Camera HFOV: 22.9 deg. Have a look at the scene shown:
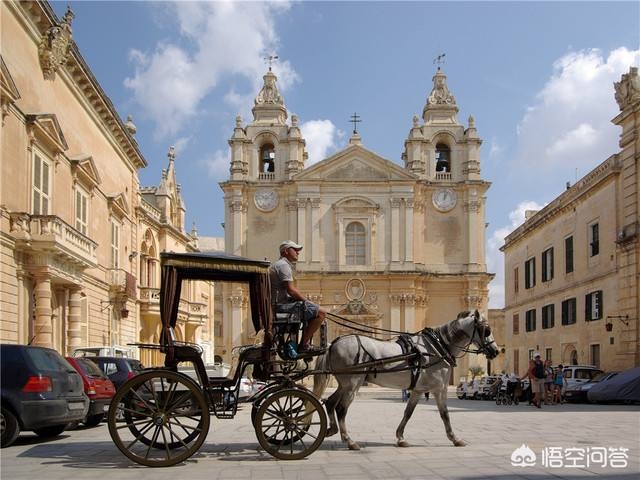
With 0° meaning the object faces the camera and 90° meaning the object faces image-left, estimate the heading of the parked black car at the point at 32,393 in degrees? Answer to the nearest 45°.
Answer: approximately 135°

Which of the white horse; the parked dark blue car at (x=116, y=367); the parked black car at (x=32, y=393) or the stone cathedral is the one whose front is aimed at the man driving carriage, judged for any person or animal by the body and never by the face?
the stone cathedral

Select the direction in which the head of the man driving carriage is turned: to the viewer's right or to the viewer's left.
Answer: to the viewer's right

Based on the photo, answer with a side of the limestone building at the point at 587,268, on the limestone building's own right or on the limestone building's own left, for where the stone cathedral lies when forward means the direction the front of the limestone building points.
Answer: on the limestone building's own right

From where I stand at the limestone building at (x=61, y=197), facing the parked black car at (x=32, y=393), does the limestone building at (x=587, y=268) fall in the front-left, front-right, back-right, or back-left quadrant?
back-left

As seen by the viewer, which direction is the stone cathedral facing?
toward the camera

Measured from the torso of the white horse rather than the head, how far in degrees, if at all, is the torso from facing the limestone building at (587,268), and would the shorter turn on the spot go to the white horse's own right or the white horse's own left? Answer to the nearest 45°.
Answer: approximately 90° to the white horse's own left

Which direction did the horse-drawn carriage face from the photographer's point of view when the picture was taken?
facing to the right of the viewer

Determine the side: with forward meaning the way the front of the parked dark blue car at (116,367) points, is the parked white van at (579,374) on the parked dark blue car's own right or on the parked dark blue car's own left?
on the parked dark blue car's own right

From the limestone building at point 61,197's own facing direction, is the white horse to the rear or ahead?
ahead

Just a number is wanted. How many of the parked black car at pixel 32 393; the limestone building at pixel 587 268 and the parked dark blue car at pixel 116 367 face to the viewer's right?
0

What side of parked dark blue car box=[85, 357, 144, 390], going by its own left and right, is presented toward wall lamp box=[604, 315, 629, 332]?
right

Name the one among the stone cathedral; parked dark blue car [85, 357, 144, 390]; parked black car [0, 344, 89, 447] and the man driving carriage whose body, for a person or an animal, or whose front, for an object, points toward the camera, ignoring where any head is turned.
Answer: the stone cathedral

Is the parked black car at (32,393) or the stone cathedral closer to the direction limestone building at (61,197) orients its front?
the parked black car

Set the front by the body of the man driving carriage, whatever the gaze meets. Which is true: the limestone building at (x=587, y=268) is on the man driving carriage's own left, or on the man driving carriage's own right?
on the man driving carriage's own left

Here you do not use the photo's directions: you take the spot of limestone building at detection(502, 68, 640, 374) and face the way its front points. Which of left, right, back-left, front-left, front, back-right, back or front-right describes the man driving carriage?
front-left
